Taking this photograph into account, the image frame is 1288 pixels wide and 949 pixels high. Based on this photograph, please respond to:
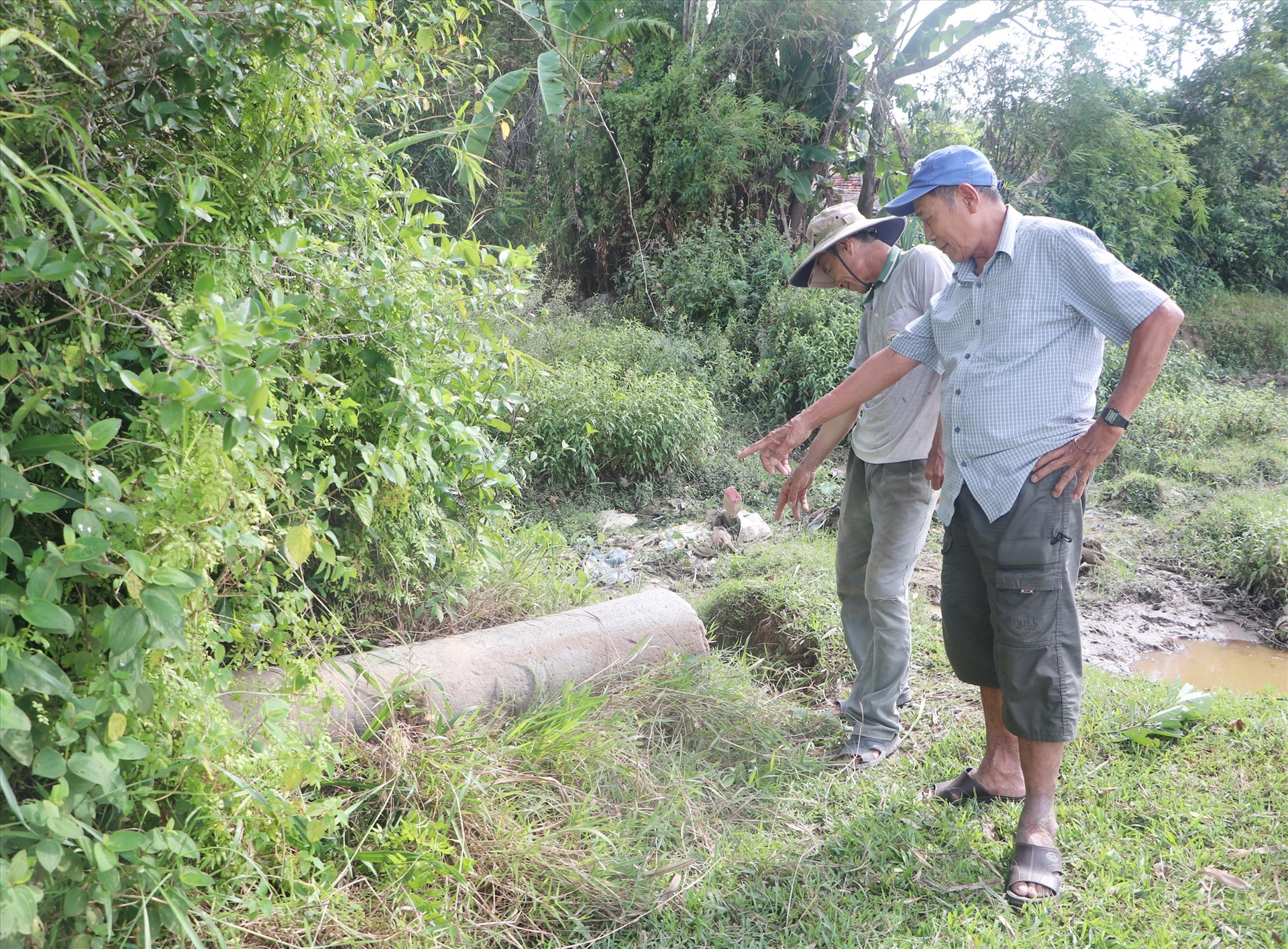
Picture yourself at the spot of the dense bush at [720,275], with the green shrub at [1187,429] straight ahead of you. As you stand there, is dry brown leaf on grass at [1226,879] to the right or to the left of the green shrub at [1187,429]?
right

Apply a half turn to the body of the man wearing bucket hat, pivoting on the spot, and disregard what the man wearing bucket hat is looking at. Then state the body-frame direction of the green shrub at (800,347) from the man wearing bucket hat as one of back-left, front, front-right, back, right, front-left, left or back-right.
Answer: front-left

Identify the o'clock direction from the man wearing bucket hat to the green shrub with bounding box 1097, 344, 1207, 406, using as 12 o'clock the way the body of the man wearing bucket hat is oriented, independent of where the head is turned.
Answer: The green shrub is roughly at 5 o'clock from the man wearing bucket hat.

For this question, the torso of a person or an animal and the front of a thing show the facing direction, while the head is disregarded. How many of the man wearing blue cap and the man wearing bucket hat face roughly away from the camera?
0

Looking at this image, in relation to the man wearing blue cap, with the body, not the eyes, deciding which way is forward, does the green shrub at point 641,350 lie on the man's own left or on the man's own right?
on the man's own right

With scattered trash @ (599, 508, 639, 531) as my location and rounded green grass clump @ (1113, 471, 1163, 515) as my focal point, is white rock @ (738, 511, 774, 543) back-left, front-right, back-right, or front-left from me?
front-right

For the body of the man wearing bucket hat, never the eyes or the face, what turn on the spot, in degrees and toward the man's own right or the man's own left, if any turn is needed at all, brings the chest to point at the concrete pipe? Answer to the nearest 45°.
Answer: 0° — they already face it

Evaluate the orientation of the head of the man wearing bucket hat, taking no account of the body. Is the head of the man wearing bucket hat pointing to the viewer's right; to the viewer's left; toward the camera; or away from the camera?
to the viewer's left

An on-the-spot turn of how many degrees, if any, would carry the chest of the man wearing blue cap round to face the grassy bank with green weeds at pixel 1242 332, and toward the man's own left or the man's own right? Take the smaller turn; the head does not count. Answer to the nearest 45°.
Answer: approximately 135° to the man's own right

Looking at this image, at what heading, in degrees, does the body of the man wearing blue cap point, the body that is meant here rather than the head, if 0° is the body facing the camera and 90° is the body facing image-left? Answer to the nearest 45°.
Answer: approximately 45°

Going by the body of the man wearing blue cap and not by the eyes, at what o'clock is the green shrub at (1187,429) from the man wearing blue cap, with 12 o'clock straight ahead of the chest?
The green shrub is roughly at 5 o'clock from the man wearing blue cap.

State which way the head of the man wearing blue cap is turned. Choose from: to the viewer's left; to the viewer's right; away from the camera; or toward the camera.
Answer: to the viewer's left

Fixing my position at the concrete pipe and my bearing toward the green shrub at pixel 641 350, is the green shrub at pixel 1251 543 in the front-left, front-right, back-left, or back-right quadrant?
front-right

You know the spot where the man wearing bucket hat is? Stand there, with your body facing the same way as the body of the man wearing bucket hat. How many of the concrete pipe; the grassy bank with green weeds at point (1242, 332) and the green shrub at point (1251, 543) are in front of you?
1

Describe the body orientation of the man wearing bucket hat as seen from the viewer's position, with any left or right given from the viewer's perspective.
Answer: facing the viewer and to the left of the viewer

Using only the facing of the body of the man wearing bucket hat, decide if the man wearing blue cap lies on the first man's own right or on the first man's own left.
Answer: on the first man's own left
